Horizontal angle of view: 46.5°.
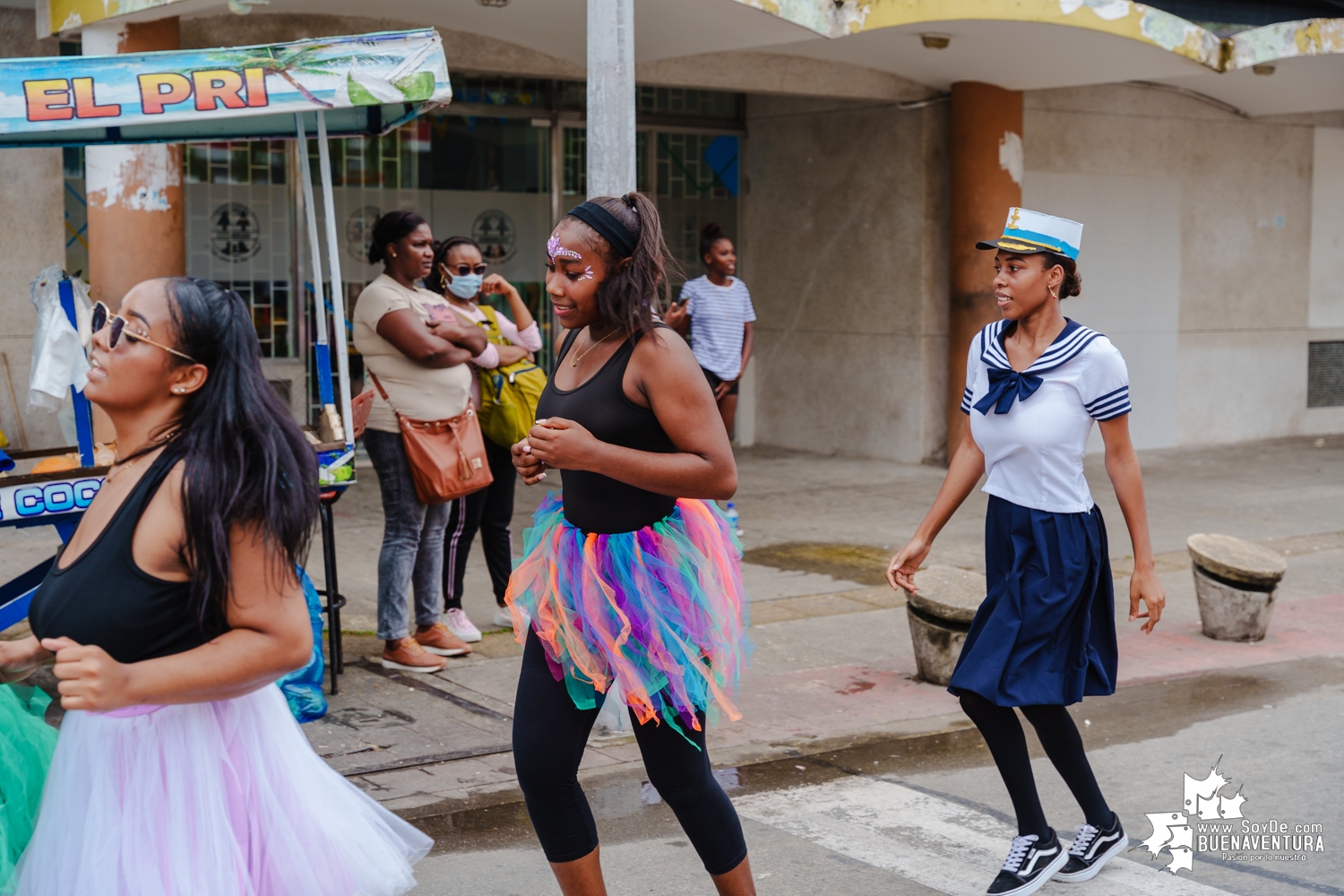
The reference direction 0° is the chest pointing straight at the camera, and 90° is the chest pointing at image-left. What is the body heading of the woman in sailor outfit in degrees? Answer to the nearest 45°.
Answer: approximately 45°

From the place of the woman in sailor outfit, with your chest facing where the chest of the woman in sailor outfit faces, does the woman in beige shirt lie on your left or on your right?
on your right

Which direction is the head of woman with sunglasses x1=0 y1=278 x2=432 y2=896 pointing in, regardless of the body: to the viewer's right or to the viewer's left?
to the viewer's left

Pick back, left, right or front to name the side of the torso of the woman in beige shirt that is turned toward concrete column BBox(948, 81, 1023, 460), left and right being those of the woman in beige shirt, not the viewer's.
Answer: left

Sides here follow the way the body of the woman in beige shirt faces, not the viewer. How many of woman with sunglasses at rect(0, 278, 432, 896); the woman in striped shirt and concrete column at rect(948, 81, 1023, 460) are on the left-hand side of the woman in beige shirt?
2

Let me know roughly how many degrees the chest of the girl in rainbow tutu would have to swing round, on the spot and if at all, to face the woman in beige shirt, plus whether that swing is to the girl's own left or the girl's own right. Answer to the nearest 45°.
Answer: approximately 135° to the girl's own right

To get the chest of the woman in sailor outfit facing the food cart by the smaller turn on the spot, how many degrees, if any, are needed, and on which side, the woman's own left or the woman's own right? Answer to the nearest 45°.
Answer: approximately 45° to the woman's own right

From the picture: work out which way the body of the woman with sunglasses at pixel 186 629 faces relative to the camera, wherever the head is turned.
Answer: to the viewer's left

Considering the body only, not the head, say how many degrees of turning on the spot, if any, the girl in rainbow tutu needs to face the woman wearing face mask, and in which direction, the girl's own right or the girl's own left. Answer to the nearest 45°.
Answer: approximately 135° to the girl's own right

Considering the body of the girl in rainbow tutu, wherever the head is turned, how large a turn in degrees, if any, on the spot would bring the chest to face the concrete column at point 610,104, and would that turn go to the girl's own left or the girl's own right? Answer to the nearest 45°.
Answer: approximately 135° to the girl's own right

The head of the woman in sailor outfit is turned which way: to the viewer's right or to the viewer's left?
to the viewer's left

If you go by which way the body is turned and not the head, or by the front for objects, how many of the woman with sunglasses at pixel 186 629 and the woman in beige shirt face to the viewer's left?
1

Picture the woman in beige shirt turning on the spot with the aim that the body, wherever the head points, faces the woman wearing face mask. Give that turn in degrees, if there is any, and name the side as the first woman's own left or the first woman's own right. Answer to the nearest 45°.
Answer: approximately 90° to the first woman's own left
